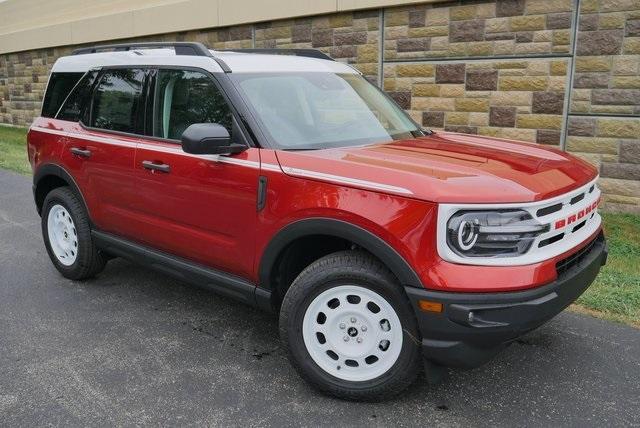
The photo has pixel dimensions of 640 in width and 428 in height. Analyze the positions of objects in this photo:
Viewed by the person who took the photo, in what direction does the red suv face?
facing the viewer and to the right of the viewer
